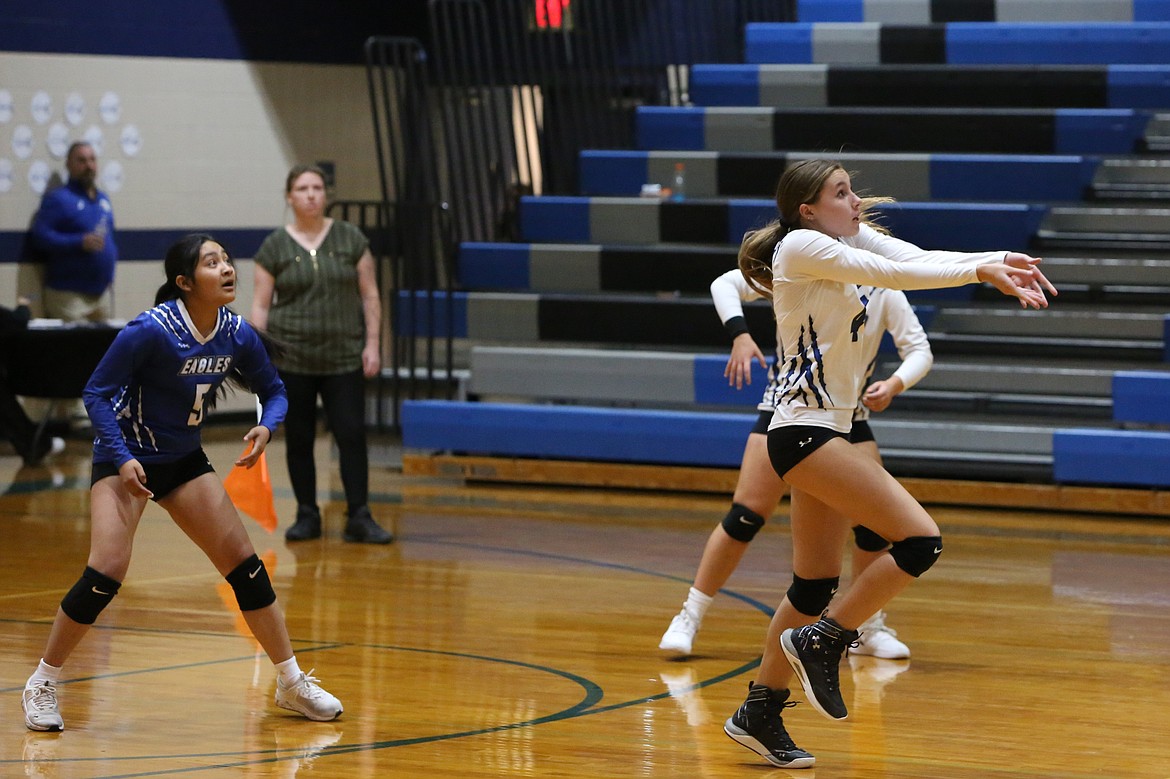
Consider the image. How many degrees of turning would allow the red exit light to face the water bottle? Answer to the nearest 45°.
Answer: approximately 45° to its left

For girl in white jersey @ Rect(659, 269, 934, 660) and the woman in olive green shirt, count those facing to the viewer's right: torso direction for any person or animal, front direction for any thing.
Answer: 0

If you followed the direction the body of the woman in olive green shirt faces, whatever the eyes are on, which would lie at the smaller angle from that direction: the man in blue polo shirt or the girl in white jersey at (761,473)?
the girl in white jersey

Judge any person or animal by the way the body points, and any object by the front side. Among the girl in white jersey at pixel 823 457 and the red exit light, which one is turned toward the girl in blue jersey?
the red exit light

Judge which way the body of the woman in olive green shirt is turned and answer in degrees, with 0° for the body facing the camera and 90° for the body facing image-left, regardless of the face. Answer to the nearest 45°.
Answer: approximately 0°

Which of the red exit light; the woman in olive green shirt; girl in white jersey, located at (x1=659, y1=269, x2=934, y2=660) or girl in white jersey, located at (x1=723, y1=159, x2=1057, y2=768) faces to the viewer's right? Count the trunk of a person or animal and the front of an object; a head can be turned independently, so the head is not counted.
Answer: girl in white jersey, located at (x1=723, y1=159, x2=1057, y2=768)

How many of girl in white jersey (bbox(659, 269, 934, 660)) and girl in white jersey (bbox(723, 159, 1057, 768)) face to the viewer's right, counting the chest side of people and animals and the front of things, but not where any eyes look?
1

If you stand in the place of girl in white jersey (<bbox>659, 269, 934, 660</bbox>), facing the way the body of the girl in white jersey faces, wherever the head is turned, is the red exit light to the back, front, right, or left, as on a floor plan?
back

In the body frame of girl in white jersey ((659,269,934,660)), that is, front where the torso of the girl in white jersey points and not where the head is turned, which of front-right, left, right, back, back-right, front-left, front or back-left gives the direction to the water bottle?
back

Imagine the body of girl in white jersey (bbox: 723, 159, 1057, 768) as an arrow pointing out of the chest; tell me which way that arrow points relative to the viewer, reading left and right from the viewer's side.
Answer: facing to the right of the viewer

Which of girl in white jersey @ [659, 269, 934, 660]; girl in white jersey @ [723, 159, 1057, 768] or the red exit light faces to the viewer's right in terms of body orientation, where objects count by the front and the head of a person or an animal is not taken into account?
girl in white jersey @ [723, 159, 1057, 768]
